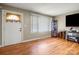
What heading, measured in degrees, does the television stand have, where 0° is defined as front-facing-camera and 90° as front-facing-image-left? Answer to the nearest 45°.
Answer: approximately 45°

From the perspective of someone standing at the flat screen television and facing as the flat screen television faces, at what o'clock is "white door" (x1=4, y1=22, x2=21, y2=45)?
The white door is roughly at 1 o'clock from the flat screen television.

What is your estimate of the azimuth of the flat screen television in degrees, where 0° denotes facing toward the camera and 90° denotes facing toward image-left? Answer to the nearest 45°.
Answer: approximately 45°

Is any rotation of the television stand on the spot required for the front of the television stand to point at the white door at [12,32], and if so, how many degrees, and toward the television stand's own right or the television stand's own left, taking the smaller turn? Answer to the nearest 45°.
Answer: approximately 45° to the television stand's own right

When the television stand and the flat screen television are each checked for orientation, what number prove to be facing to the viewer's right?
0
